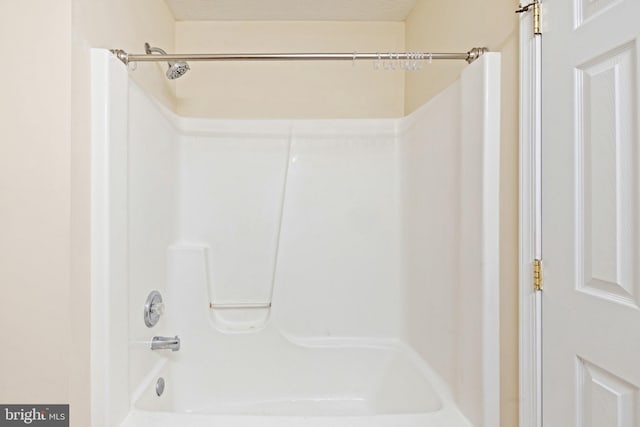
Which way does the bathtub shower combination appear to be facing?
toward the camera
